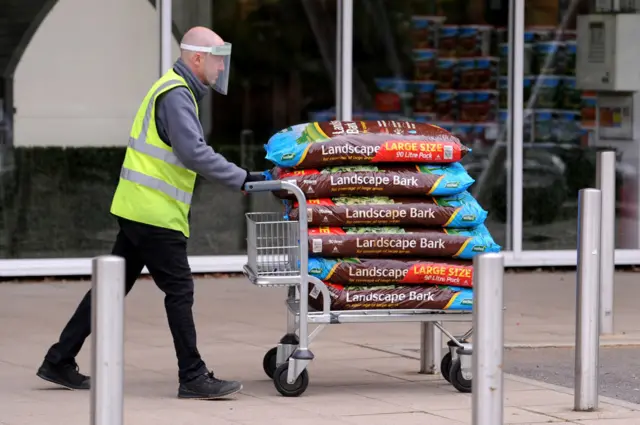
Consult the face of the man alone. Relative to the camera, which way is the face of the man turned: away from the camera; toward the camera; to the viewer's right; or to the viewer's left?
to the viewer's right

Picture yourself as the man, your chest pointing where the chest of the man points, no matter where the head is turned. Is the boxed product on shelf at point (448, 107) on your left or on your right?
on your left

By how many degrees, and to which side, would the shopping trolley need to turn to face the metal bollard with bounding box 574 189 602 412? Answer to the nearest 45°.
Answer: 0° — it already faces it

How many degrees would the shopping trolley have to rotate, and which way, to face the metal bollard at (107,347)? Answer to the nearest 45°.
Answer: approximately 90° to its right

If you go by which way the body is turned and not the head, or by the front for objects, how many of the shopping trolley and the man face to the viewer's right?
2

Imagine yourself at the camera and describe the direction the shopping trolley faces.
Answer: facing to the right of the viewer

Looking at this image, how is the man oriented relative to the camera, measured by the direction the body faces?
to the viewer's right

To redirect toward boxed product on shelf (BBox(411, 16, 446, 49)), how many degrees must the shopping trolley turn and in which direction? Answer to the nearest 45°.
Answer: approximately 90° to its left

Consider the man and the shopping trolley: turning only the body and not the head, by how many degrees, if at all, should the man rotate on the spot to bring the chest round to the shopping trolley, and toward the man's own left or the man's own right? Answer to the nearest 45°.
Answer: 0° — they already face it

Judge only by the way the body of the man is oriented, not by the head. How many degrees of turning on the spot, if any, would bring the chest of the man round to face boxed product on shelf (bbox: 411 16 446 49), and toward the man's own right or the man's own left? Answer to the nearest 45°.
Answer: approximately 45° to the man's own left

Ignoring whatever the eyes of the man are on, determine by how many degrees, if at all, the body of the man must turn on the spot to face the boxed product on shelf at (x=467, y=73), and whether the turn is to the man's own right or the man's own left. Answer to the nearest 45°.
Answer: approximately 45° to the man's own left

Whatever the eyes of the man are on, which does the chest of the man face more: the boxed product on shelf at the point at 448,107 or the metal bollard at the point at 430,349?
the metal bollard

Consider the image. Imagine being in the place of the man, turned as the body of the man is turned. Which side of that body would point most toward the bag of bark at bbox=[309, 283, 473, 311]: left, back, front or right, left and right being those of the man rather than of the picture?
front

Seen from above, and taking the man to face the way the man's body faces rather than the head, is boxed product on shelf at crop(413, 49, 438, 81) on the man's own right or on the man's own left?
on the man's own left
